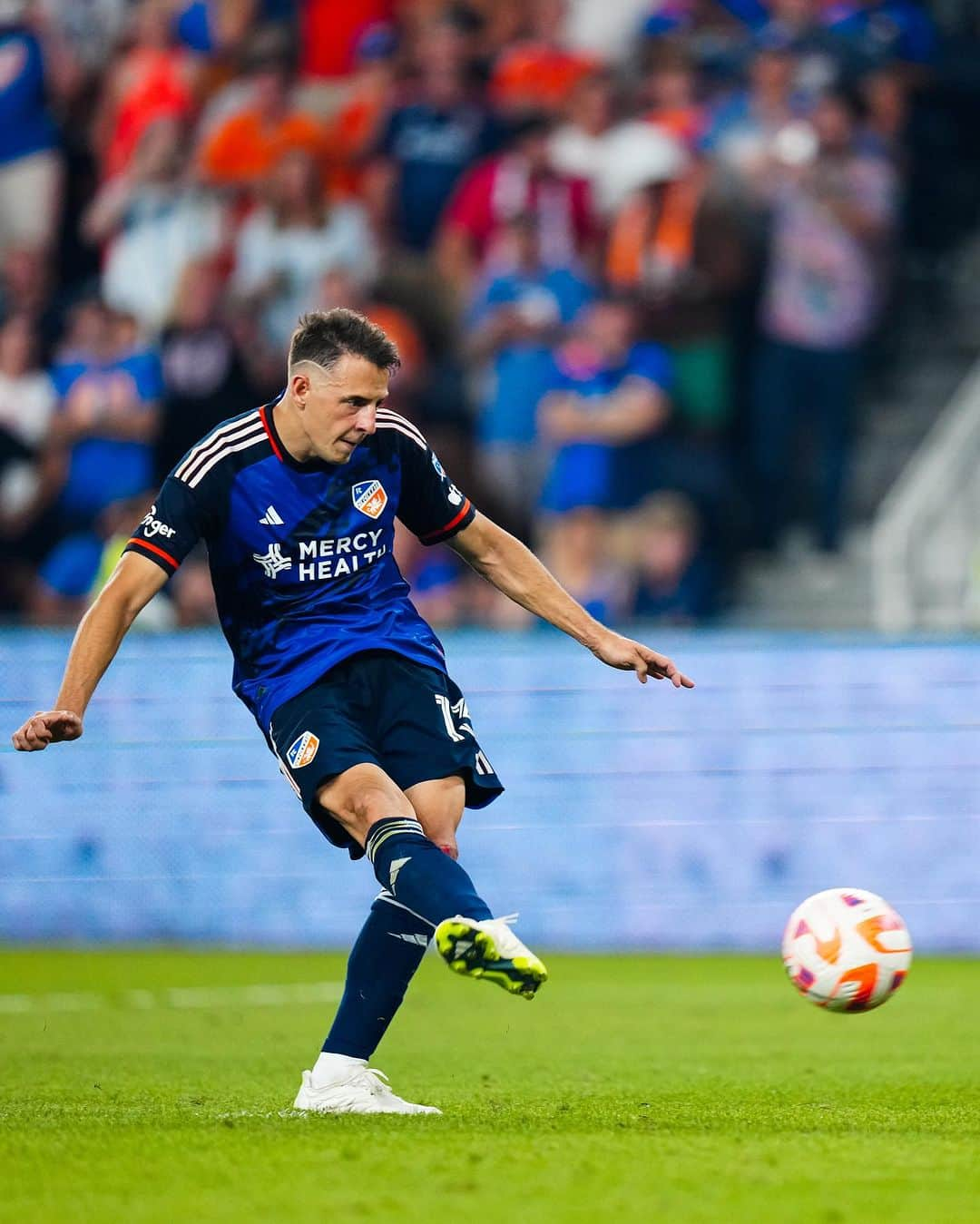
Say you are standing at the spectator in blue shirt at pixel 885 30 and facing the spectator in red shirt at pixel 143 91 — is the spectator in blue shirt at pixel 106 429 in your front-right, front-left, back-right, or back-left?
front-left

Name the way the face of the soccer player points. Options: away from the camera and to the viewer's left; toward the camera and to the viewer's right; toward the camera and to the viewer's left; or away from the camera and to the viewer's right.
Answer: toward the camera and to the viewer's right

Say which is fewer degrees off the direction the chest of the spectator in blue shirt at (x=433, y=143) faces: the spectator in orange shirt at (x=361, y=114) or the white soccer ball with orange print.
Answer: the white soccer ball with orange print

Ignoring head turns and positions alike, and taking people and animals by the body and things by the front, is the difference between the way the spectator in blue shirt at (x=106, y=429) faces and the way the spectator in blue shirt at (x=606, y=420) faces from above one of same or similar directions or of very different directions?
same or similar directions

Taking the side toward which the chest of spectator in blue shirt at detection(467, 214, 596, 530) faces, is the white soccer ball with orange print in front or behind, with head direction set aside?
in front

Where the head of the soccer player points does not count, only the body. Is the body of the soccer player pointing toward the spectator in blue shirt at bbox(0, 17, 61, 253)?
no

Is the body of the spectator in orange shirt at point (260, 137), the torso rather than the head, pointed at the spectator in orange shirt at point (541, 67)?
no

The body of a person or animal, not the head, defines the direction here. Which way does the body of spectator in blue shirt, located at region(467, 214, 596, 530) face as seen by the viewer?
toward the camera

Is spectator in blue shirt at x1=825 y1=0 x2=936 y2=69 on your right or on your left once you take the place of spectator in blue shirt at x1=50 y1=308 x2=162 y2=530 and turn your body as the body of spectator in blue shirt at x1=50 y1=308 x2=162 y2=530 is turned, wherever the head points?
on your left

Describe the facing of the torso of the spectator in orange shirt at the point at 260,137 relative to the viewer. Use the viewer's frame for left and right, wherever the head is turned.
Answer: facing the viewer

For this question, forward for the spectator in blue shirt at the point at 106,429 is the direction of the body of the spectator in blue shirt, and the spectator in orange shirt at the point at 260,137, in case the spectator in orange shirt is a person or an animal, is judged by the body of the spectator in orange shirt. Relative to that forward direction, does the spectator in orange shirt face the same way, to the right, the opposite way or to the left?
the same way

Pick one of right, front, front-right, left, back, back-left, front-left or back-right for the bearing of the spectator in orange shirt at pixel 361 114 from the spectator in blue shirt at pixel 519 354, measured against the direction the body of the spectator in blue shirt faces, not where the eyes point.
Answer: back-right

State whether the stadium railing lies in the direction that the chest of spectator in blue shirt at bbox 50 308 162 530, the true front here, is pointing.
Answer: no

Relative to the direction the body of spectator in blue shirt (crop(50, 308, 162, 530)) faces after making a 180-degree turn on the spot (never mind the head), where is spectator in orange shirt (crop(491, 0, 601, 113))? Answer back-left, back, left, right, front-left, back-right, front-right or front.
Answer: right

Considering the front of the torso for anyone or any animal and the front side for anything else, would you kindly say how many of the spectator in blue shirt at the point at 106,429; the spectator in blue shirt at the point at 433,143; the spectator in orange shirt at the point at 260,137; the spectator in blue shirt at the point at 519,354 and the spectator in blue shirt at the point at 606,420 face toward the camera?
5

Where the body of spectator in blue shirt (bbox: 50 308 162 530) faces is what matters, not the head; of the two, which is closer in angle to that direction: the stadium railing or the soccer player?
the soccer player

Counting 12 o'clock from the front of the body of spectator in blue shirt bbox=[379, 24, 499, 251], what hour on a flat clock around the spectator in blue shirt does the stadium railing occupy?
The stadium railing is roughly at 10 o'clock from the spectator in blue shirt.

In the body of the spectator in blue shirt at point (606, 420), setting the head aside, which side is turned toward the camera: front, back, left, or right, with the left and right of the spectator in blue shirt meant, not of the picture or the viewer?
front
